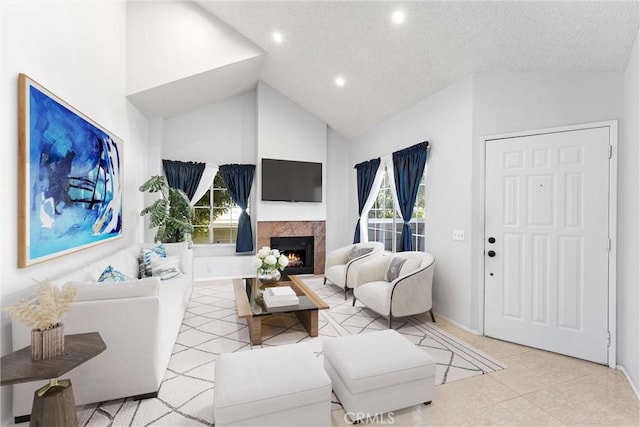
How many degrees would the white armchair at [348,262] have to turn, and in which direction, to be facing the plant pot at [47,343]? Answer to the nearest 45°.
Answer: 0° — it already faces it

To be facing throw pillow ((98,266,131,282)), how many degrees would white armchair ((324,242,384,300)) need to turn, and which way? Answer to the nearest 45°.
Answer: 0° — it already faces it

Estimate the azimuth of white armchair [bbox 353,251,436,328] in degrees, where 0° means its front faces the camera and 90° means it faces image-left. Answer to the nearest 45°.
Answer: approximately 45°

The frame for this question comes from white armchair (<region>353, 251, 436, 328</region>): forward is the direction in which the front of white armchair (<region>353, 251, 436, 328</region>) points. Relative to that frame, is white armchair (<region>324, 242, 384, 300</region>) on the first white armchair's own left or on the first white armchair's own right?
on the first white armchair's own right

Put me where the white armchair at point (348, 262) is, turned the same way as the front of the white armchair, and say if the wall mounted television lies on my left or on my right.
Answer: on my right

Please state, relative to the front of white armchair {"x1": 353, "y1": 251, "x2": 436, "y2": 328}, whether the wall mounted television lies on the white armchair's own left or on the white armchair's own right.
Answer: on the white armchair's own right

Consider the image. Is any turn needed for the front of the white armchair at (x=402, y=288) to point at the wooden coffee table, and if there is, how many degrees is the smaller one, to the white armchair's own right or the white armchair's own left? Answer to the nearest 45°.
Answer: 0° — it already faces it

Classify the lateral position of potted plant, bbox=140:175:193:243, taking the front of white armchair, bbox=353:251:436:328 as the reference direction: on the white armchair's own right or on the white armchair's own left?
on the white armchair's own right

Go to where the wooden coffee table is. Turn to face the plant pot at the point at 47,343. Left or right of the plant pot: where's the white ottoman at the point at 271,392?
left

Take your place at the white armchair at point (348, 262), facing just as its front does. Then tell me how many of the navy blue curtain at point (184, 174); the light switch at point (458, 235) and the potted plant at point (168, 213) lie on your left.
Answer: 1

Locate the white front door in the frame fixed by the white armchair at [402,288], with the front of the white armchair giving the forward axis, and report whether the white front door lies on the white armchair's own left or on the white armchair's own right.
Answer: on the white armchair's own left
